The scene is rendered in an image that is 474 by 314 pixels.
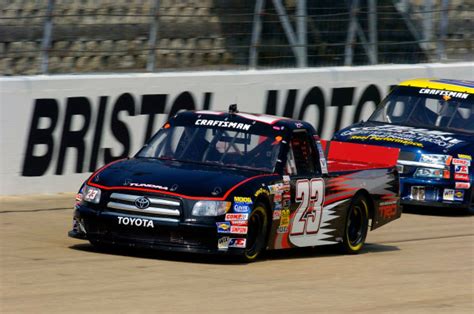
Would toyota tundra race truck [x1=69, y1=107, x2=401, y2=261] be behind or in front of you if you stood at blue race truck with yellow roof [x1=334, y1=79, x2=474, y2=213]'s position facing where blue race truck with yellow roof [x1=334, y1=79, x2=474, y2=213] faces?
in front

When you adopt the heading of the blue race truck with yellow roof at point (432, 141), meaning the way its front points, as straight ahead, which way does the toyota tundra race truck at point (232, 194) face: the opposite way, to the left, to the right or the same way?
the same way

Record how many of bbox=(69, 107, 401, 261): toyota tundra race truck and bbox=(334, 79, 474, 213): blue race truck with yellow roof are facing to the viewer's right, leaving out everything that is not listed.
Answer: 0

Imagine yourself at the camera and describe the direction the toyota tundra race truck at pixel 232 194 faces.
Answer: facing the viewer and to the left of the viewer

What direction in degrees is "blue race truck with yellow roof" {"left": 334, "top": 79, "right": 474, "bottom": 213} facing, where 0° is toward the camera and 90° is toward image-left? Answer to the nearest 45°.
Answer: approximately 45°

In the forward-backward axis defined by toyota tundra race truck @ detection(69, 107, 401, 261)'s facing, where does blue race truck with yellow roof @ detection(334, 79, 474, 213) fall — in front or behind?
behind
